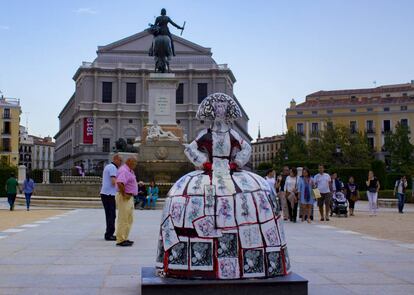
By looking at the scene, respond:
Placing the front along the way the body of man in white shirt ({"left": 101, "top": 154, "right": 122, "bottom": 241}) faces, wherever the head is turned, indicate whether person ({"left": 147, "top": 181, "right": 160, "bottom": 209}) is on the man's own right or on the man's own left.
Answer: on the man's own left

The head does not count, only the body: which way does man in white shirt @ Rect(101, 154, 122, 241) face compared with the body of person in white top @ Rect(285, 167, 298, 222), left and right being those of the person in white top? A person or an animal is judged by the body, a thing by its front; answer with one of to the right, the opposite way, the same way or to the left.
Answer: to the left

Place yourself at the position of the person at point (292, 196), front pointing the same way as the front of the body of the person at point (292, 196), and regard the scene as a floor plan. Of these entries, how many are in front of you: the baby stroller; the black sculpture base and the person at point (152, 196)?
1

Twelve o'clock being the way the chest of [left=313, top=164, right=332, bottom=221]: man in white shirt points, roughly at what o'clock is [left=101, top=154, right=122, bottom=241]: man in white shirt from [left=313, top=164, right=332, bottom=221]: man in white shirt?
[left=101, top=154, right=122, bottom=241]: man in white shirt is roughly at 1 o'clock from [left=313, top=164, right=332, bottom=221]: man in white shirt.

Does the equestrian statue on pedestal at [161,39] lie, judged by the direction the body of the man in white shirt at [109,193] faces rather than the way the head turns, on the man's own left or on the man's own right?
on the man's own left

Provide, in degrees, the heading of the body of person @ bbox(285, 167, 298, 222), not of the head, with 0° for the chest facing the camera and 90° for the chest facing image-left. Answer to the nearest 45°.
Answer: approximately 0°
